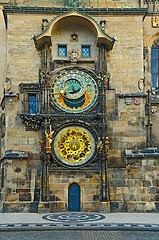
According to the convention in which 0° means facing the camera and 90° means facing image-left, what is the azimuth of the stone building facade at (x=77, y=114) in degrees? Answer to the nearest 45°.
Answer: approximately 0°
